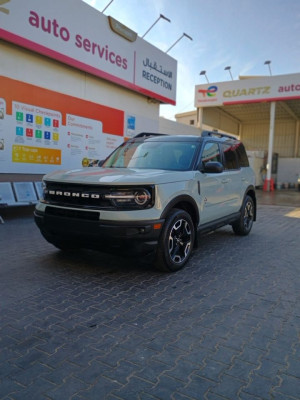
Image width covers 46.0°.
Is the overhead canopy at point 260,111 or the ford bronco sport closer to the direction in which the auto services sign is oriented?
the ford bronco sport

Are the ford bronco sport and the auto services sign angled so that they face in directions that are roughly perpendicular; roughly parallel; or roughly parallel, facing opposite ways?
roughly perpendicular

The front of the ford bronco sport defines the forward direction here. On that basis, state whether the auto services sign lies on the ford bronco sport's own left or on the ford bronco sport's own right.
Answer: on the ford bronco sport's own right

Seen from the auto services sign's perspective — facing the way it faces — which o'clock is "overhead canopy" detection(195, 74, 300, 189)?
The overhead canopy is roughly at 9 o'clock from the auto services sign.

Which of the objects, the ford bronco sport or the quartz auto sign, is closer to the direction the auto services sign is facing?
the ford bronco sport

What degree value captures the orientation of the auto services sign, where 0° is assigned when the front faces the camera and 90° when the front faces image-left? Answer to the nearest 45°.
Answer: approximately 315°

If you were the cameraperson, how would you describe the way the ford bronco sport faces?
facing the viewer and to the left of the viewer

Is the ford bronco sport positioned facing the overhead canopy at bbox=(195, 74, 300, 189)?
no

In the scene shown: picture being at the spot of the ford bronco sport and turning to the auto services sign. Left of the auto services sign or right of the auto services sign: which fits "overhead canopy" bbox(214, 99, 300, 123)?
right

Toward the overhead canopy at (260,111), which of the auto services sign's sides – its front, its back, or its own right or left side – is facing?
left

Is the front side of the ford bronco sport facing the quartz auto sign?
no

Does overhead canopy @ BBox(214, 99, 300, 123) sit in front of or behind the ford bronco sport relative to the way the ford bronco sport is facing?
behind

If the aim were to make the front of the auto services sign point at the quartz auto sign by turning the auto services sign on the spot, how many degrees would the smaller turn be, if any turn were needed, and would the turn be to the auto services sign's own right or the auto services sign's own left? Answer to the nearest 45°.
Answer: approximately 90° to the auto services sign's own left

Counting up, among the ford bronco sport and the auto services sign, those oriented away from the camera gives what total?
0
